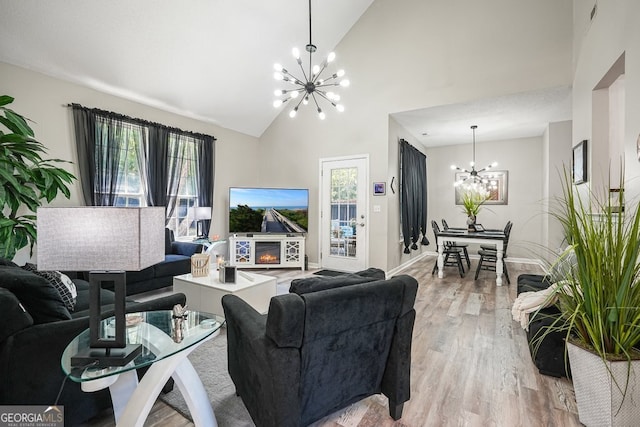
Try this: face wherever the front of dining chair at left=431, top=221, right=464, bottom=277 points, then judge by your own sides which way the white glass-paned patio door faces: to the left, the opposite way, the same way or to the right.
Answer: to the right

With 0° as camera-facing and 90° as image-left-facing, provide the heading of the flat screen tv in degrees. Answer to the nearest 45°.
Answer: approximately 0°

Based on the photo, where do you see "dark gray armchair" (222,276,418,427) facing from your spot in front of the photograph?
facing away from the viewer and to the left of the viewer

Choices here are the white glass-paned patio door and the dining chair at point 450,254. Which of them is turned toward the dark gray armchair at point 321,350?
the white glass-paned patio door

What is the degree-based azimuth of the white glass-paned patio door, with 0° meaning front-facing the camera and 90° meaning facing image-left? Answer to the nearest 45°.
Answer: approximately 0°

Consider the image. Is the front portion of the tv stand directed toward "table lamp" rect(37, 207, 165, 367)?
yes

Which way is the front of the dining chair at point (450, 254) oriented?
to the viewer's right

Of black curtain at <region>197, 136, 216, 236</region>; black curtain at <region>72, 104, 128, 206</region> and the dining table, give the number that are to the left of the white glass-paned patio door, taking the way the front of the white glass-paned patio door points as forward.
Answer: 1

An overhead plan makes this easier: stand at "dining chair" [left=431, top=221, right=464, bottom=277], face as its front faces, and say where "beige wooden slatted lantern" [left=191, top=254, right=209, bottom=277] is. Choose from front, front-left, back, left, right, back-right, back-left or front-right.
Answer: back-right

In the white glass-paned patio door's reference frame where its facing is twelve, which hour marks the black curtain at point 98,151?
The black curtain is roughly at 2 o'clock from the white glass-paned patio door.

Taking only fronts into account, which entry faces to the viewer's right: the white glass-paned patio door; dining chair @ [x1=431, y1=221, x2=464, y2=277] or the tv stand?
the dining chair
